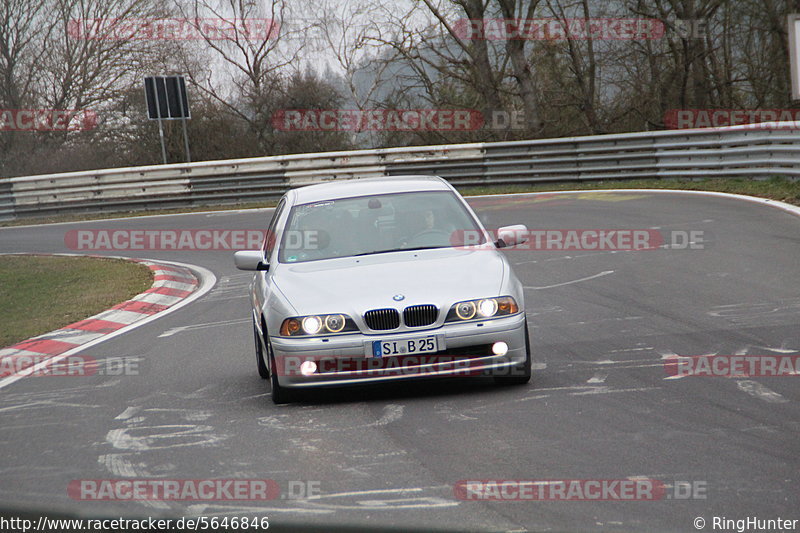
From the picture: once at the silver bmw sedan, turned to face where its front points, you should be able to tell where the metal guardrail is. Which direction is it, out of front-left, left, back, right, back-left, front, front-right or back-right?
back

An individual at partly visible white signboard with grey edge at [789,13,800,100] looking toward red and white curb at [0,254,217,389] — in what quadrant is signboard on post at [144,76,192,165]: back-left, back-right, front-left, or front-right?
front-right

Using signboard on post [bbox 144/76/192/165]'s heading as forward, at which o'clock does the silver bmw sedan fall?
The silver bmw sedan is roughly at 6 o'clock from the signboard on post.

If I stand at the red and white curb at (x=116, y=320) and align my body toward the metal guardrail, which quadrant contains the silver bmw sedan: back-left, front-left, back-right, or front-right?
back-right

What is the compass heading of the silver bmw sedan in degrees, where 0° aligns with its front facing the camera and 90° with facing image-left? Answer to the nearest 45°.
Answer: approximately 0°

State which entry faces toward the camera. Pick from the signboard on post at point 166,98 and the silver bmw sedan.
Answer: the silver bmw sedan

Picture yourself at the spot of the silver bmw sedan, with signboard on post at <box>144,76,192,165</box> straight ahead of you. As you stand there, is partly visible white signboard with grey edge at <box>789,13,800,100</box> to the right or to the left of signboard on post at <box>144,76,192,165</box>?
right

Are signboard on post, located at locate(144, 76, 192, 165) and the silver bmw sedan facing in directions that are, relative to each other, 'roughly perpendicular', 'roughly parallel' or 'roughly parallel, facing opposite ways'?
roughly parallel, facing opposite ways

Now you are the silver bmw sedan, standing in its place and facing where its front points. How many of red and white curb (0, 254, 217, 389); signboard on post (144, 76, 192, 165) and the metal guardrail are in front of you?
0

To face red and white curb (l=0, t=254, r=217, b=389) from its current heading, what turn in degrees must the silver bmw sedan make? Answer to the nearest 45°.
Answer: approximately 135° to its right

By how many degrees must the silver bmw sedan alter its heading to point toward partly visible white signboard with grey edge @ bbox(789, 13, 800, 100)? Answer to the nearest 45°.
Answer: approximately 135° to its left

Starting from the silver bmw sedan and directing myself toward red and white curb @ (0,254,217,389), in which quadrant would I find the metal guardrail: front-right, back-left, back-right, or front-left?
front-right

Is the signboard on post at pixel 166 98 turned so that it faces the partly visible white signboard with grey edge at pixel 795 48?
no

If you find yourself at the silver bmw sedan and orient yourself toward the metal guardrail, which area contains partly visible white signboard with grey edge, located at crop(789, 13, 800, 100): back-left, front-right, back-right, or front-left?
front-right

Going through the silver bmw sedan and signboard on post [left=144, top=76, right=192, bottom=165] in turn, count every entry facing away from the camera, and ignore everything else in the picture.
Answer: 1
